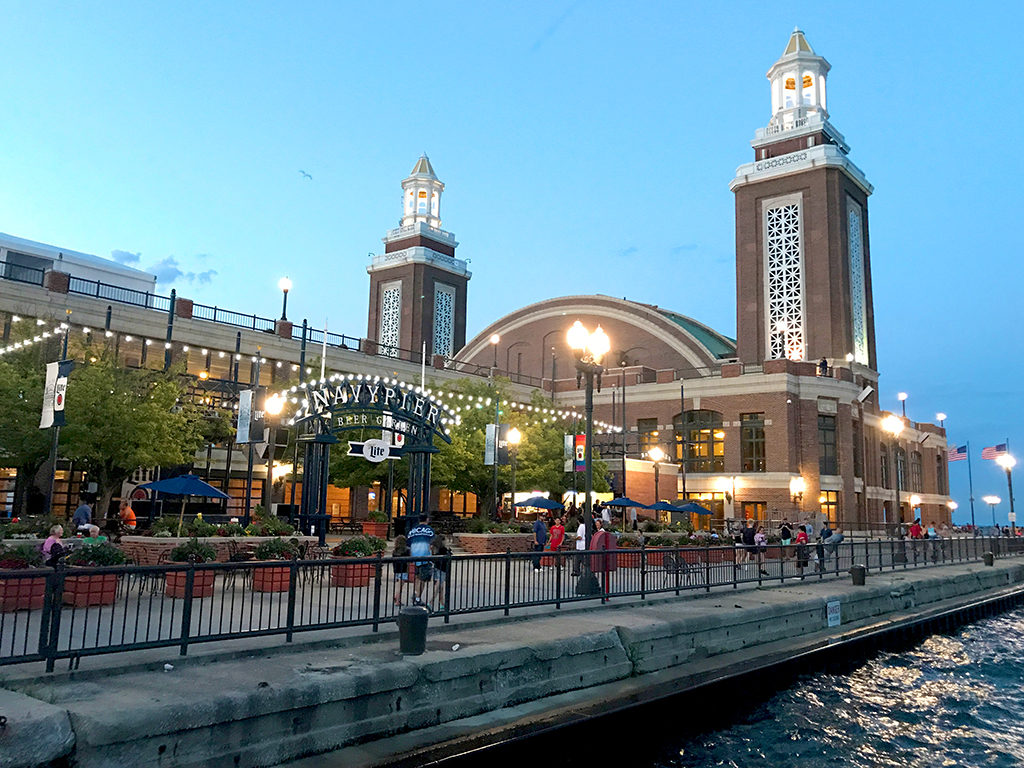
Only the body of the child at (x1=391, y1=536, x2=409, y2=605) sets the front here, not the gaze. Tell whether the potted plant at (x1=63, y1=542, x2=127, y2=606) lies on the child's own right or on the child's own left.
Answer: on the child's own left

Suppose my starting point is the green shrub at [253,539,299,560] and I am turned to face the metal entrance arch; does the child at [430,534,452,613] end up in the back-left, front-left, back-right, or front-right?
back-right

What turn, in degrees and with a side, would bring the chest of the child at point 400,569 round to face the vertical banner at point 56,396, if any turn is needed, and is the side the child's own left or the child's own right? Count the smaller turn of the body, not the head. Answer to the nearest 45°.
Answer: approximately 45° to the child's own left

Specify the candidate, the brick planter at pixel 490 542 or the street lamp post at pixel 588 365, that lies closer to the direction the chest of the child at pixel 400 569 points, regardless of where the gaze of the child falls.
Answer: the brick planter

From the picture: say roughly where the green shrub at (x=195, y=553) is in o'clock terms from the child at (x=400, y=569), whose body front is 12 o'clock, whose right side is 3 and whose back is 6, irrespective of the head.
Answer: The green shrub is roughly at 10 o'clock from the child.

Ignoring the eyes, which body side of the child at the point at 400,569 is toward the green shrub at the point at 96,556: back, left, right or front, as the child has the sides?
left

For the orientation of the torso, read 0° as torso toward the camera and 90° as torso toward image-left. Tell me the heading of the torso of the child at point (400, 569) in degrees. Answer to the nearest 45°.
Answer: approximately 180°

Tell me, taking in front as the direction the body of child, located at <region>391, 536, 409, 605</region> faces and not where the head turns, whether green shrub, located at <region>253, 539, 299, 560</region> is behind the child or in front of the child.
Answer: in front

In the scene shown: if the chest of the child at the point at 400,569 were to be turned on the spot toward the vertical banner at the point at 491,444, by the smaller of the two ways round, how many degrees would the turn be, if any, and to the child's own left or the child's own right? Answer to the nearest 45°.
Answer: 0° — they already face it

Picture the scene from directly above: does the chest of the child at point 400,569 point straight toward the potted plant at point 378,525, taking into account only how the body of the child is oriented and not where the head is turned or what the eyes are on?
yes

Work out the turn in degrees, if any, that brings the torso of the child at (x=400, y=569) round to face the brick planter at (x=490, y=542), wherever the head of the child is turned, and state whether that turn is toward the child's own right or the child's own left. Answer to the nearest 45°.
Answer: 0° — they already face it

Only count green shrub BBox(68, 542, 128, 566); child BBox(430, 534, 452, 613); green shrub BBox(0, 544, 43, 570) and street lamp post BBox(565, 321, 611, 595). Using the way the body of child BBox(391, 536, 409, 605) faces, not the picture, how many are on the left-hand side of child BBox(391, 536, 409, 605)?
2

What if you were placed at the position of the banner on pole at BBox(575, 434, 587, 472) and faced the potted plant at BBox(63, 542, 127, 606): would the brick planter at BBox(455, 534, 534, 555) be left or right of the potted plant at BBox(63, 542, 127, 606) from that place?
right
